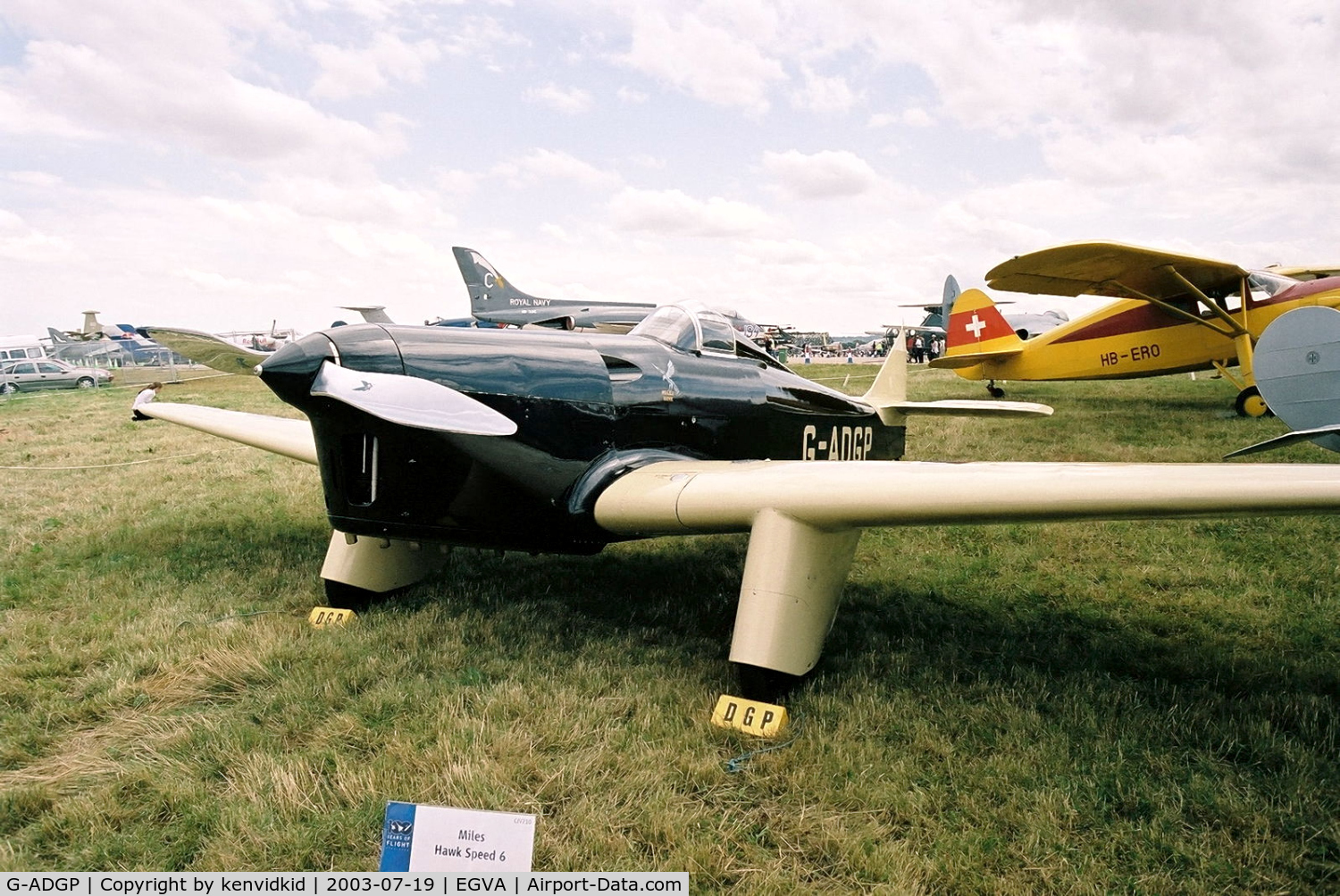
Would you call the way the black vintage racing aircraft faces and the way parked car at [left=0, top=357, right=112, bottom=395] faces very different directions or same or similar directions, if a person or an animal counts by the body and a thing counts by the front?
very different directions

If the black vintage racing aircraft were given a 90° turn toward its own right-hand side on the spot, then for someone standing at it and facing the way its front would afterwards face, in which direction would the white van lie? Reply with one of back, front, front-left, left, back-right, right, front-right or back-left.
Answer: front

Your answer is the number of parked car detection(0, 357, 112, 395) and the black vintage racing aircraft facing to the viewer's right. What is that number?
1

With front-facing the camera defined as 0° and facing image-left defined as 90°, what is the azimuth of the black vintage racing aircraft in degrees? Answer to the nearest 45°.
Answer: approximately 45°

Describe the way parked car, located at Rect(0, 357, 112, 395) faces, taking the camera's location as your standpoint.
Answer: facing to the right of the viewer
